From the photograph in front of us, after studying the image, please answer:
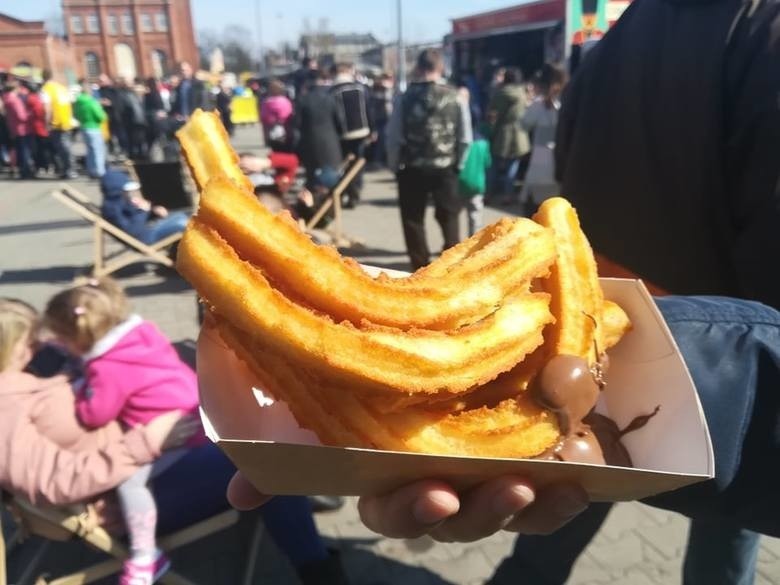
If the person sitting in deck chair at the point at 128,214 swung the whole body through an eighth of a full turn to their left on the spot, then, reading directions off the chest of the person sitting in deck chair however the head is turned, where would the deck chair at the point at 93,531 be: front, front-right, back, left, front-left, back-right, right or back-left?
back-right

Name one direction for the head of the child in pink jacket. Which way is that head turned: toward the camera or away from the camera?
away from the camera

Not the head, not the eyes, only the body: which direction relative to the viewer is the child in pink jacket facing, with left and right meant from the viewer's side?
facing to the left of the viewer

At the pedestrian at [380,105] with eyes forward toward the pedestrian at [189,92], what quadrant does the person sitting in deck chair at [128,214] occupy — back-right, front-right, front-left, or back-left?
front-left

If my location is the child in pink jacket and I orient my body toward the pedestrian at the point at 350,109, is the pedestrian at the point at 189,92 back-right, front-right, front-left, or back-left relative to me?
front-left

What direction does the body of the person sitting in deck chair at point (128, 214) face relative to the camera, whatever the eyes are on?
to the viewer's right

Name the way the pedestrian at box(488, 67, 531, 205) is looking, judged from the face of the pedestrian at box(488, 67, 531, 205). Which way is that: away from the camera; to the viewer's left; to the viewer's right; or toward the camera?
away from the camera

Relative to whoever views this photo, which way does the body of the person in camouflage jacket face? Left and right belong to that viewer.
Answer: facing away from the viewer
